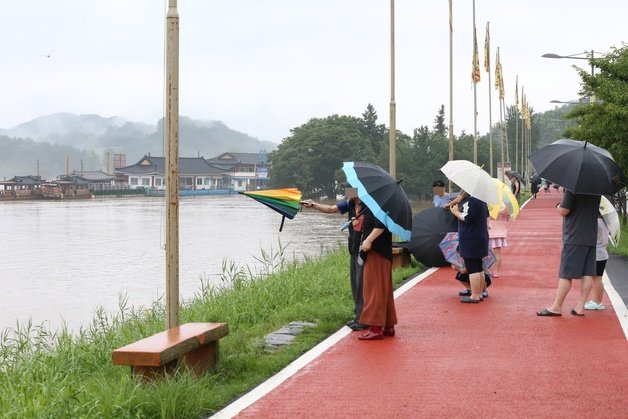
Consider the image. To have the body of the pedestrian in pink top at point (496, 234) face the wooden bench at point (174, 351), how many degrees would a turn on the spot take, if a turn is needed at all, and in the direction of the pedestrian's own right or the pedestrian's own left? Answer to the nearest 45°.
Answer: approximately 90° to the pedestrian's own left

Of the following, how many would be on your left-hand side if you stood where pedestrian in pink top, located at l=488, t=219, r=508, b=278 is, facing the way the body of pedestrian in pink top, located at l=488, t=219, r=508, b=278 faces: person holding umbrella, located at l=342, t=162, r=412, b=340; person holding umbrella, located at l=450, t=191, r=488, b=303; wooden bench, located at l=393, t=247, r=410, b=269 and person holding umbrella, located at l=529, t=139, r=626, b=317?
3

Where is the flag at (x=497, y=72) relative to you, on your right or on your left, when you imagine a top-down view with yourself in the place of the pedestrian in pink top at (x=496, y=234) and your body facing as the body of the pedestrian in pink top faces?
on your right

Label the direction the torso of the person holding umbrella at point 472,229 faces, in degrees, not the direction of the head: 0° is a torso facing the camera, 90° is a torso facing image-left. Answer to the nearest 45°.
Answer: approximately 90°

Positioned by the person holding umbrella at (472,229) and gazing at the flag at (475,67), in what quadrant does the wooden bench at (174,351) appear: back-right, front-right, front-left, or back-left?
back-left

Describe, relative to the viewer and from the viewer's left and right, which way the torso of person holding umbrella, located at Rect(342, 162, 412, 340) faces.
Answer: facing to the left of the viewer

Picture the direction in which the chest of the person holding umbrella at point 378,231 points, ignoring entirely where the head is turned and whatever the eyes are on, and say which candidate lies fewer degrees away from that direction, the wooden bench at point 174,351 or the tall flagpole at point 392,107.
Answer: the wooden bench

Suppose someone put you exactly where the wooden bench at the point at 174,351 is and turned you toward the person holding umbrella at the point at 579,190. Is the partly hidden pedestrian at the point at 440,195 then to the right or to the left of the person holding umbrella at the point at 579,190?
left

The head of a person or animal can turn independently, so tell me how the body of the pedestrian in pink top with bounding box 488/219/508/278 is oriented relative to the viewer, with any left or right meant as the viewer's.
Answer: facing to the left of the viewer
